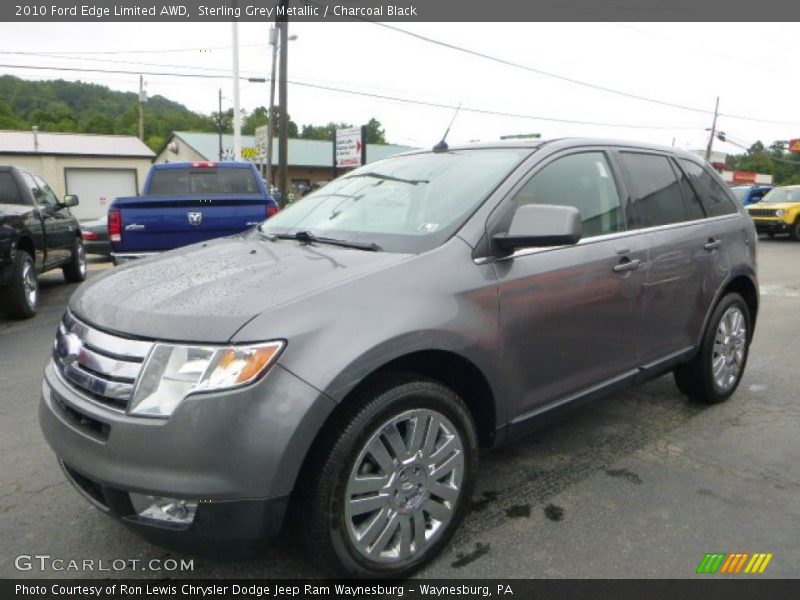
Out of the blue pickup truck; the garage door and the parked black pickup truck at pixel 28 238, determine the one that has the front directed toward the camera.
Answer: the garage door

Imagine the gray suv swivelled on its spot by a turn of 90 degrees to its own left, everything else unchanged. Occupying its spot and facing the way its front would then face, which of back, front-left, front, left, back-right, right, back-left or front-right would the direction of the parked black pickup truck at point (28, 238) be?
back

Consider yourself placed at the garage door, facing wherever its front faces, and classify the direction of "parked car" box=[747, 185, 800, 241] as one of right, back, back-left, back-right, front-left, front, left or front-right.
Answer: front-left

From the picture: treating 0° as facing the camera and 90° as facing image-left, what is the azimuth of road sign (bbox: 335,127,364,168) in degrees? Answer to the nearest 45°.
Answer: approximately 0°

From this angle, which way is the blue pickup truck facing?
away from the camera

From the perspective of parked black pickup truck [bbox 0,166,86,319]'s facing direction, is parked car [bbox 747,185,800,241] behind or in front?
in front

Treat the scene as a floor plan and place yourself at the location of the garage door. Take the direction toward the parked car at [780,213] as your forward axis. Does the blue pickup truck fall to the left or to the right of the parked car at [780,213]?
right

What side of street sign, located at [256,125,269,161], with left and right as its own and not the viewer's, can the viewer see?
front

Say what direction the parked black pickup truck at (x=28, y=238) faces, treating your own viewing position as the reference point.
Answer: facing away from the viewer and to the right of the viewer

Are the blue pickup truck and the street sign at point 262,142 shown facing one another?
yes

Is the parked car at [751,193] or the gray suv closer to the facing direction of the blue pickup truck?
the parked car

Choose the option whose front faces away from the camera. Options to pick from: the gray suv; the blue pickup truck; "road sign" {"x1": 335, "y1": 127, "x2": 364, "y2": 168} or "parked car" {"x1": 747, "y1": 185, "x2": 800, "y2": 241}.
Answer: the blue pickup truck

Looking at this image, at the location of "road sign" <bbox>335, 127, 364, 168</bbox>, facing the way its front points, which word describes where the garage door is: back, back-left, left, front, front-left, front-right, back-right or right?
back-right
